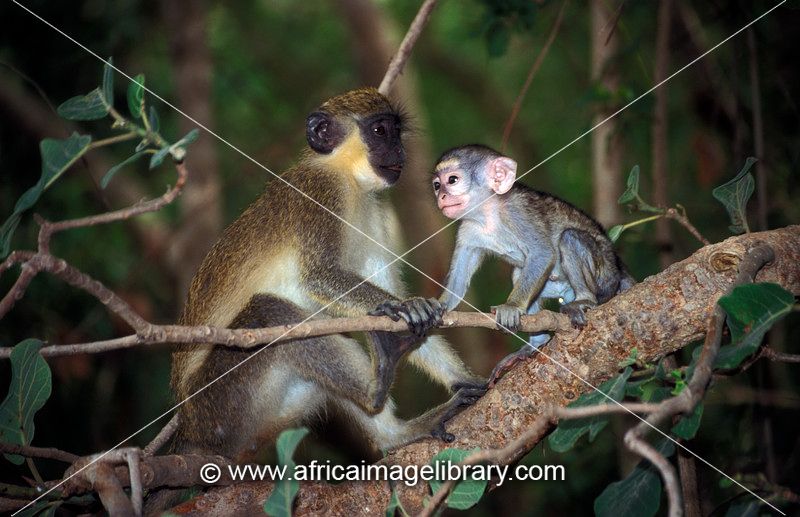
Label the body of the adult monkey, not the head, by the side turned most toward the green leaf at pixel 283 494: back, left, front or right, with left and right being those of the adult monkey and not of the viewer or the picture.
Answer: right

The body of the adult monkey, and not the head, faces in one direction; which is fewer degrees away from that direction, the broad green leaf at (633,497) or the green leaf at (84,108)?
the broad green leaf

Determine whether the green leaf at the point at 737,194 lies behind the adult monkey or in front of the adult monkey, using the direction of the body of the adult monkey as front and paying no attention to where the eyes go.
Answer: in front

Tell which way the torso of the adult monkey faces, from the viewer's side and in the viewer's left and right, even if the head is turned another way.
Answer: facing to the right of the viewer

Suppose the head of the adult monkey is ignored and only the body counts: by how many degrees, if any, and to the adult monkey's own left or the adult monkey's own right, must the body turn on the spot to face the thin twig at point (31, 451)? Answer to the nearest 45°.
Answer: approximately 135° to the adult monkey's own right

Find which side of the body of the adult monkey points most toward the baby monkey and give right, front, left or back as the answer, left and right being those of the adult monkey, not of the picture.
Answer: front

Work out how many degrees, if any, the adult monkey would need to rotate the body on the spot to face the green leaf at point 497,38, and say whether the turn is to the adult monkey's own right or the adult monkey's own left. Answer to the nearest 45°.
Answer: approximately 45° to the adult monkey's own left

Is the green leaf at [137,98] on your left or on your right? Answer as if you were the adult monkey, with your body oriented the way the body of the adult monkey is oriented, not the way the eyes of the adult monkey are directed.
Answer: on your right

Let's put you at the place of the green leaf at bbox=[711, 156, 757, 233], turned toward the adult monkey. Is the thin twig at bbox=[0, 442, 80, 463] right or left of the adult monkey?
left

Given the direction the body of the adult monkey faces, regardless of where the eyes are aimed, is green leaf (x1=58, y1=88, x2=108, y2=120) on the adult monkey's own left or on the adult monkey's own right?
on the adult monkey's own right
